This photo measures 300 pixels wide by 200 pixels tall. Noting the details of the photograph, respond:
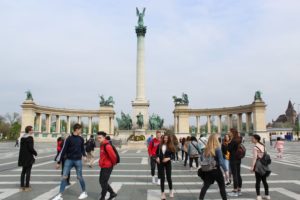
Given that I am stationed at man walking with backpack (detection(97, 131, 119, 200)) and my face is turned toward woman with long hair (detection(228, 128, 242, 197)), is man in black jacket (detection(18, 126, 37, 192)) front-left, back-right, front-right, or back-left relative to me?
back-left

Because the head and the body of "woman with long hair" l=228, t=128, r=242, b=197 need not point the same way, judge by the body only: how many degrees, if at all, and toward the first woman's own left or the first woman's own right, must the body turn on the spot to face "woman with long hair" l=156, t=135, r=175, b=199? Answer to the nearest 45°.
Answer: approximately 45° to the first woman's own left

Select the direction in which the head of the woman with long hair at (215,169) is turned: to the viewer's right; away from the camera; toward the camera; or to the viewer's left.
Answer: away from the camera

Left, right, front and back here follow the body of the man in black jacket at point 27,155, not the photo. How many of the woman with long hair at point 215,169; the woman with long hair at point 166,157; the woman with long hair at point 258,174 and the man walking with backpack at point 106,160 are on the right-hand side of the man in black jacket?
4

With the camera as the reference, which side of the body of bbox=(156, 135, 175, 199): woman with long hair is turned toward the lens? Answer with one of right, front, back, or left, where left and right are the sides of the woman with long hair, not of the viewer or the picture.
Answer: front

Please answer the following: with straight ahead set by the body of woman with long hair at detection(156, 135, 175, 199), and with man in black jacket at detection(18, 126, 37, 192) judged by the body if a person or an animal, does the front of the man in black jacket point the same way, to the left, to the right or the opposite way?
the opposite way

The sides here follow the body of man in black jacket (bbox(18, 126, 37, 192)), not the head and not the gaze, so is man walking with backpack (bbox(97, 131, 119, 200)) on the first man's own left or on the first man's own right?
on the first man's own right

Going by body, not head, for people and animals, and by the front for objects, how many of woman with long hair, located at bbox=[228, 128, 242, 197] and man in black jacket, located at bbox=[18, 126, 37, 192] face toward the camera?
0
